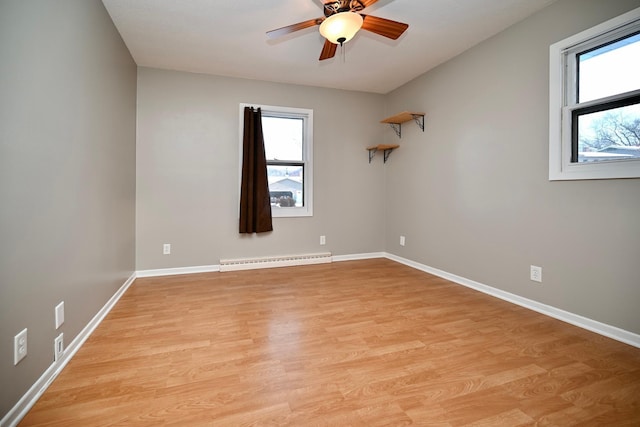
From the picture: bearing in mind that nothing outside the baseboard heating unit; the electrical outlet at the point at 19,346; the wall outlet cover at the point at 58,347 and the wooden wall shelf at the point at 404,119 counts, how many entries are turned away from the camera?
0

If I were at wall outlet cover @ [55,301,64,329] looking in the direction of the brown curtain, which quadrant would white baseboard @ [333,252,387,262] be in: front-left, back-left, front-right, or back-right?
front-right

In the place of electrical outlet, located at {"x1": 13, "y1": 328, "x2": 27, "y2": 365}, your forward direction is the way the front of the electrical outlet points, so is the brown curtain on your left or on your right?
on your left

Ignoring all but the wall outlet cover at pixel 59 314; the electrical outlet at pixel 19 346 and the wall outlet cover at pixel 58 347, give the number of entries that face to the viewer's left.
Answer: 0

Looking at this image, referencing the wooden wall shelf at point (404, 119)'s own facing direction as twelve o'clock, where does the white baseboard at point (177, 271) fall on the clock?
The white baseboard is roughly at 1 o'clock from the wooden wall shelf.

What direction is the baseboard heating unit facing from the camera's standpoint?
toward the camera

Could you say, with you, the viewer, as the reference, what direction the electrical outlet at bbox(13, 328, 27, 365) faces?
facing the viewer and to the right of the viewer

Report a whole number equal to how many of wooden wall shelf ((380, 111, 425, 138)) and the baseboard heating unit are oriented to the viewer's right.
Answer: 0

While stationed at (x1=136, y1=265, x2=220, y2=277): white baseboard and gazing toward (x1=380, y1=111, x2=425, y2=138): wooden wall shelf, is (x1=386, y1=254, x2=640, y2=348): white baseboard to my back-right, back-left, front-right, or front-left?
front-right

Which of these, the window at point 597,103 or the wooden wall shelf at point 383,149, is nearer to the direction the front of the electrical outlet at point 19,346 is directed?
the window

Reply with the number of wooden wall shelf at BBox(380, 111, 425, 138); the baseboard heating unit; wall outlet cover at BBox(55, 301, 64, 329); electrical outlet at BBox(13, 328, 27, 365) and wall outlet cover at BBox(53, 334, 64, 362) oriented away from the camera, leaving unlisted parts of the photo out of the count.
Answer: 0

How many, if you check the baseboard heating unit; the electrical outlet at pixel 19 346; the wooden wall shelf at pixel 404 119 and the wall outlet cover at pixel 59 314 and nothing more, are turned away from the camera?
0

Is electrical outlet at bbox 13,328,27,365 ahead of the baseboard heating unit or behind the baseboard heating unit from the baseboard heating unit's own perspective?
ahead

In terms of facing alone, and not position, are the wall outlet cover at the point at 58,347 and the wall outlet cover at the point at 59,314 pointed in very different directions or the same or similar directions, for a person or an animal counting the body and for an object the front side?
same or similar directions

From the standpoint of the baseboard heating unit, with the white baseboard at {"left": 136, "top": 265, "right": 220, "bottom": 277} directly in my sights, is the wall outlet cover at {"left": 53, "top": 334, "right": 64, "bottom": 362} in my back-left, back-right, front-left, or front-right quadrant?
front-left
